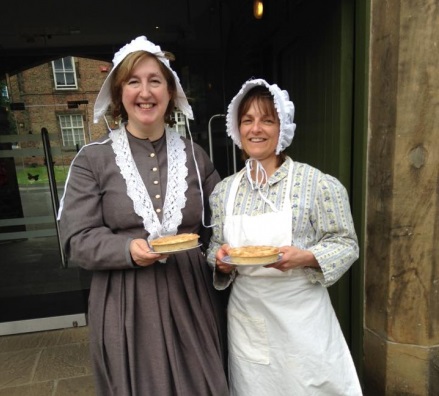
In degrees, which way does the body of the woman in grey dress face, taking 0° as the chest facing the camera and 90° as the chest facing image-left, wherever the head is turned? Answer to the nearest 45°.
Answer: approximately 0°
